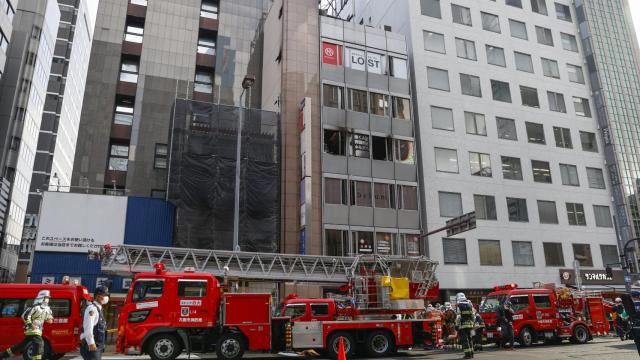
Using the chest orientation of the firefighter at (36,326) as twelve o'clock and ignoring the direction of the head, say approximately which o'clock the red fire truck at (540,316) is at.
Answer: The red fire truck is roughly at 12 o'clock from the firefighter.

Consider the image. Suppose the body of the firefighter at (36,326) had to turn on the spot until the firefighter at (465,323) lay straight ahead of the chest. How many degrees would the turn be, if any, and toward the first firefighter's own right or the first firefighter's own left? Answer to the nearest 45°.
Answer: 0° — they already face them

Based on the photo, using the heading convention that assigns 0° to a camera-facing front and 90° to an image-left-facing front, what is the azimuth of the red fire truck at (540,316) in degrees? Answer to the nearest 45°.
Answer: approximately 45°

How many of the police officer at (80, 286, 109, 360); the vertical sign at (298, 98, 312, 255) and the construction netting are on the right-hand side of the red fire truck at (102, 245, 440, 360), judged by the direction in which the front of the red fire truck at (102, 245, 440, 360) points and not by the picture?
2

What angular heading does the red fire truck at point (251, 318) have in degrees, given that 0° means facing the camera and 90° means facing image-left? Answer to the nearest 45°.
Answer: approximately 90°

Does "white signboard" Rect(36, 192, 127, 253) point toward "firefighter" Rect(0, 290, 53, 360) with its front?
yes

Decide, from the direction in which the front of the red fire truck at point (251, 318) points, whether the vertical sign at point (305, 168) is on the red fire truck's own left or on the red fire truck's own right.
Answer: on the red fire truck's own right

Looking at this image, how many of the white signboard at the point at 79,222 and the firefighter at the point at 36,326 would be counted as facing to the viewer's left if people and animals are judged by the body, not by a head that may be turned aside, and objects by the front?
0

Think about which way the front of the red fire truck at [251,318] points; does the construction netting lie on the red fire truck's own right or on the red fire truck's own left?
on the red fire truck's own right

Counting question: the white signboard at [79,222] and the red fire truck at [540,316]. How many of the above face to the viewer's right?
0

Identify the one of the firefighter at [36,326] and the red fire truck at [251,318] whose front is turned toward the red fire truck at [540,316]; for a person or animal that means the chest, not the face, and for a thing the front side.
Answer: the firefighter

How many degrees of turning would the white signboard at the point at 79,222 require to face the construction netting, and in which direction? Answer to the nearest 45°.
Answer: approximately 45° to its left

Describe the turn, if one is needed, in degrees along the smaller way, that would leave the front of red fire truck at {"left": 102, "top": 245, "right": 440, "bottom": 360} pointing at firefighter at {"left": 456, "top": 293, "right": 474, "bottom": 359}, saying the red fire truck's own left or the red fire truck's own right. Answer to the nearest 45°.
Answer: approximately 180°
